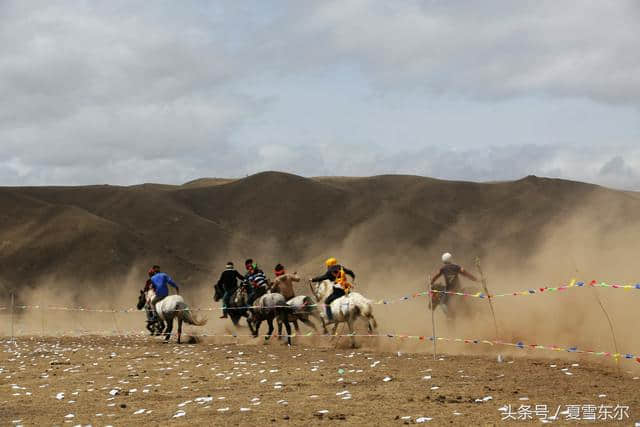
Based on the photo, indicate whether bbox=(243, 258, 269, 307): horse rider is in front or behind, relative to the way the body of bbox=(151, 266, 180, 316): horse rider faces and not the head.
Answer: behind

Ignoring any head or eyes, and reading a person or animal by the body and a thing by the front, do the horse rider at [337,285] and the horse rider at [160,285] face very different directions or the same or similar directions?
same or similar directions

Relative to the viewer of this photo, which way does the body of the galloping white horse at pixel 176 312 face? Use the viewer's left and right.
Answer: facing away from the viewer and to the left of the viewer

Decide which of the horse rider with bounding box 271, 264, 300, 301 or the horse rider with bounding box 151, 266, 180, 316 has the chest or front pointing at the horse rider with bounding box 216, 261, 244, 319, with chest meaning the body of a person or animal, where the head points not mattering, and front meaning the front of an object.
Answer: the horse rider with bounding box 271, 264, 300, 301

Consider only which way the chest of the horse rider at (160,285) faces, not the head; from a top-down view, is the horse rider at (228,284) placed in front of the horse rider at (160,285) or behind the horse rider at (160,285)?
behind

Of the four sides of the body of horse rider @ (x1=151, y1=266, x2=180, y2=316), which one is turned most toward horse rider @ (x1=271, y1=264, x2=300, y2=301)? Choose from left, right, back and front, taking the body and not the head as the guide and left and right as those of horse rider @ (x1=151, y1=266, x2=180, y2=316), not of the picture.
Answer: back

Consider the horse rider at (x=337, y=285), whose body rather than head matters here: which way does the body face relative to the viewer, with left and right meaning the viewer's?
facing away from the viewer and to the left of the viewer

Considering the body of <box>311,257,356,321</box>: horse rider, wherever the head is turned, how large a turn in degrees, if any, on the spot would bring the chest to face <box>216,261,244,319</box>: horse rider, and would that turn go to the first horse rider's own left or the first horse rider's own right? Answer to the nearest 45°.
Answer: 0° — they already face them

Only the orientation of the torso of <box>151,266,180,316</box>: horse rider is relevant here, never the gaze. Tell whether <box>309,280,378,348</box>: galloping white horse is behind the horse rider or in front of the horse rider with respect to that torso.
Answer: behind

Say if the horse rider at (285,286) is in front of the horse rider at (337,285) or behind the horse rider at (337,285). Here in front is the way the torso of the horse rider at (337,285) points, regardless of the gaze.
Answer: in front

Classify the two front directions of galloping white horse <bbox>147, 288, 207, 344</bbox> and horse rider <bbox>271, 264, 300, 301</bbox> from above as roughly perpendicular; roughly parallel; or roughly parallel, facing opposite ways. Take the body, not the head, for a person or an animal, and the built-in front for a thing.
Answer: roughly parallel

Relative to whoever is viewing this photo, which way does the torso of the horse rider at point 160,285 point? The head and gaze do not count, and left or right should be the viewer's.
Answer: facing away from the viewer and to the left of the viewer

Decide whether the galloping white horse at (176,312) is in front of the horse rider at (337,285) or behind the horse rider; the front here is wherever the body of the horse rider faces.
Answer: in front

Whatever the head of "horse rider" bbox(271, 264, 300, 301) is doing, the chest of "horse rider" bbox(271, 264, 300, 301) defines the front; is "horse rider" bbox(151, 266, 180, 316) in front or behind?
in front

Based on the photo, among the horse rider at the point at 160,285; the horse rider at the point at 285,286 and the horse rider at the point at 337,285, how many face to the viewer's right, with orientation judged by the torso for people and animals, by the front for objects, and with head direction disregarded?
0
